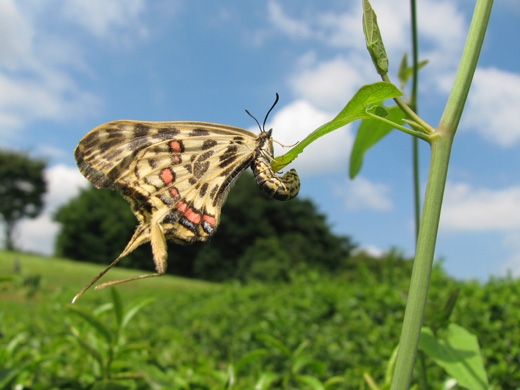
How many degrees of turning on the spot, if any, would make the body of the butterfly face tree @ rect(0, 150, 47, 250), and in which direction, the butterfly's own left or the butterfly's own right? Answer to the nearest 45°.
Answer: approximately 90° to the butterfly's own left

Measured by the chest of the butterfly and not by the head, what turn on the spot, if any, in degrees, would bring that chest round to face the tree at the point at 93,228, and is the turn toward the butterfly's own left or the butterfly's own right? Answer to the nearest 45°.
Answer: approximately 90° to the butterfly's own left

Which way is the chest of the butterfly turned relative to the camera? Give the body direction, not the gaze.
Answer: to the viewer's right
